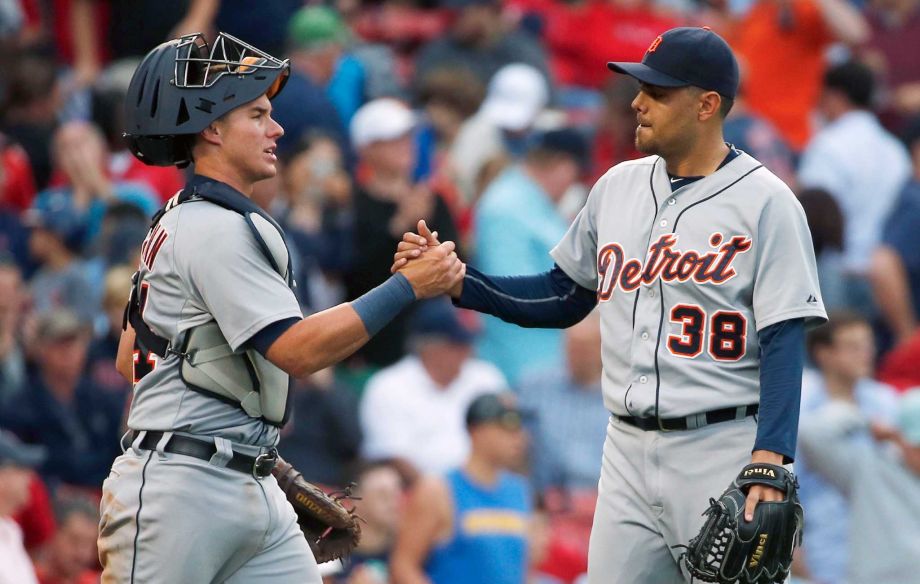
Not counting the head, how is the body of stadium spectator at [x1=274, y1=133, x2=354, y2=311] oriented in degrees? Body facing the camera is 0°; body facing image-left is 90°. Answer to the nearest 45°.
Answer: approximately 0°

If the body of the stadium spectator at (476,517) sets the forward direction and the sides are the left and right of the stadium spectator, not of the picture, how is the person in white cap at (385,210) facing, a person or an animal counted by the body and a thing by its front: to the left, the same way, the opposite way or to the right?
the same way

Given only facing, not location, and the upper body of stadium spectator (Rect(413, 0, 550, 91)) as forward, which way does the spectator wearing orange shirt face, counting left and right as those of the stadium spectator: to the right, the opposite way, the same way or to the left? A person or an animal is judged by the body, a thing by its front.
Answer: the same way

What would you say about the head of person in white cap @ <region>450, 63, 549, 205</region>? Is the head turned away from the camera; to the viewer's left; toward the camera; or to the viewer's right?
toward the camera

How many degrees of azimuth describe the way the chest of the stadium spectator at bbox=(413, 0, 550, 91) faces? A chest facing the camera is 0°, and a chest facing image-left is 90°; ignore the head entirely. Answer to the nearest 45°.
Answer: approximately 0°

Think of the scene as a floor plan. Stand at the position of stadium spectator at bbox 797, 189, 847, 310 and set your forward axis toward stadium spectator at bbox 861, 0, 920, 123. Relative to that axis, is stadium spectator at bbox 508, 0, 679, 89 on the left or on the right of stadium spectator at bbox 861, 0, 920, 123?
left

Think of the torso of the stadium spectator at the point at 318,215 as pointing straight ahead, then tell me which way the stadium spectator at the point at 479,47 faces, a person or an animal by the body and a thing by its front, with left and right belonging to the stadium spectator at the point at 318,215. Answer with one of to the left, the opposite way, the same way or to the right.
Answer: the same way

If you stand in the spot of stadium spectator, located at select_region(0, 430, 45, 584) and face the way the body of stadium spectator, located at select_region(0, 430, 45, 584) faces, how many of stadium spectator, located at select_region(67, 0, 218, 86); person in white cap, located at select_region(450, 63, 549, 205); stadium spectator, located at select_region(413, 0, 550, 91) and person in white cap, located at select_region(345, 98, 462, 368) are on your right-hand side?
0

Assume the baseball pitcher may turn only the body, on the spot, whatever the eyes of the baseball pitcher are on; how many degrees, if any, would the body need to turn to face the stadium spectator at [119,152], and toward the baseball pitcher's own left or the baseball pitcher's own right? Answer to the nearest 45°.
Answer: approximately 90° to the baseball pitcher's own right

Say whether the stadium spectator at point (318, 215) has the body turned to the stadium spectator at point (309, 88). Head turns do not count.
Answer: no

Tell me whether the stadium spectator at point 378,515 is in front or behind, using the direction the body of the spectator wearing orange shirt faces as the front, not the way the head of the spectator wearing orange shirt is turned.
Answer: in front

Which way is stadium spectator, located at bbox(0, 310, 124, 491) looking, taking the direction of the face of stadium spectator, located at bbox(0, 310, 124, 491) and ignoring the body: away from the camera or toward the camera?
toward the camera

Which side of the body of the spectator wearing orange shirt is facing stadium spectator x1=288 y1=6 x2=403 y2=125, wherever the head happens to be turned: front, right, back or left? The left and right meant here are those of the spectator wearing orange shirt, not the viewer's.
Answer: right
